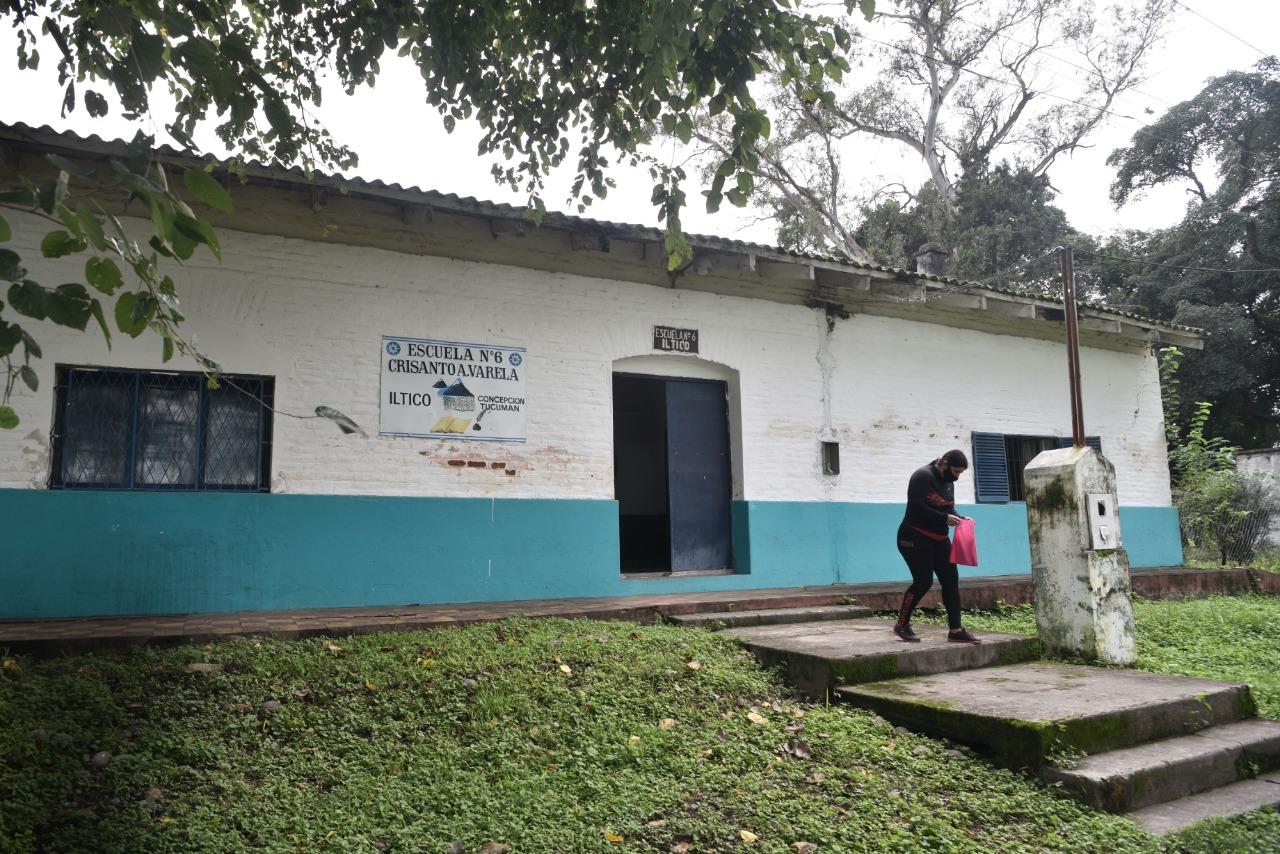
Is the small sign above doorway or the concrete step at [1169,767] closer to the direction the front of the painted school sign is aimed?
the concrete step

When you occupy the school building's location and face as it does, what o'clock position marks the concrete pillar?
The concrete pillar is roughly at 11 o'clock from the school building.

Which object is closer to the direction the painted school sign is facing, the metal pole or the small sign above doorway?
the metal pole

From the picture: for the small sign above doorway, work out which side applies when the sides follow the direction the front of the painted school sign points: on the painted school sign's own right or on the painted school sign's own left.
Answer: on the painted school sign's own left

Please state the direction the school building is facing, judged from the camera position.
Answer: facing the viewer and to the right of the viewer

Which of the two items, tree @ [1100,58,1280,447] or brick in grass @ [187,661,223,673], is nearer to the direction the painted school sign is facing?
the brick in grass

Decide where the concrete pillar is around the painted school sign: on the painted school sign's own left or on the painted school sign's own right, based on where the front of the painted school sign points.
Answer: on the painted school sign's own left

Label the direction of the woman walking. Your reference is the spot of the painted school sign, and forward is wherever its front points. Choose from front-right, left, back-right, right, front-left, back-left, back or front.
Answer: front-left

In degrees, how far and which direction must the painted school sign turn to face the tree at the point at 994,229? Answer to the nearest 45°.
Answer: approximately 135° to its left

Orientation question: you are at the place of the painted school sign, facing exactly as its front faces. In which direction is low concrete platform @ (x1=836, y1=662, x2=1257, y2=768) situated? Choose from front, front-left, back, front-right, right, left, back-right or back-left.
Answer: front-left

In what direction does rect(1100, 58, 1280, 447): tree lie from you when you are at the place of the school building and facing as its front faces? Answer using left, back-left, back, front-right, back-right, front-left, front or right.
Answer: left

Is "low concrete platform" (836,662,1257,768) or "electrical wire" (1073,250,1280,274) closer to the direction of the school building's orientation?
the low concrete platform

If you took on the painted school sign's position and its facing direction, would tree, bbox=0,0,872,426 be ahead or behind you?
ahead

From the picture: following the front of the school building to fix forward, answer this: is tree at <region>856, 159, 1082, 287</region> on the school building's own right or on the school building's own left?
on the school building's own left

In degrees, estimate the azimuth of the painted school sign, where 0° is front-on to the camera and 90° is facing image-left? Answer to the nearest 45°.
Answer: approximately 0°
